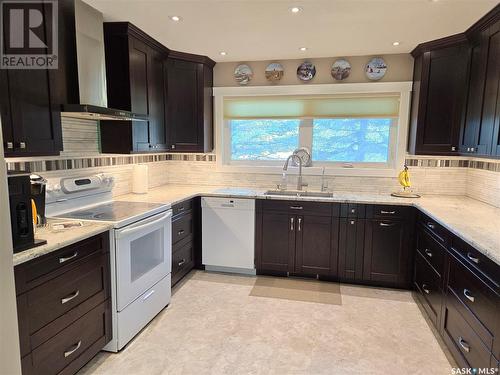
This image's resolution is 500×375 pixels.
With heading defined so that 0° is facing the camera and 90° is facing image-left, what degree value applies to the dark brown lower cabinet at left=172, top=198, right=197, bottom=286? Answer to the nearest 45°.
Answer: approximately 315°

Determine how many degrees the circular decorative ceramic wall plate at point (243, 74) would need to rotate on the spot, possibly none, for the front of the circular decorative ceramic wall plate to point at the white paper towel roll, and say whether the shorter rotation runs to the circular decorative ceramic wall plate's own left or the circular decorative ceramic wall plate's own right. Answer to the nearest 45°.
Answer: approximately 45° to the circular decorative ceramic wall plate's own right

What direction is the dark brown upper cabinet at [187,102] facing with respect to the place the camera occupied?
facing the viewer and to the right of the viewer

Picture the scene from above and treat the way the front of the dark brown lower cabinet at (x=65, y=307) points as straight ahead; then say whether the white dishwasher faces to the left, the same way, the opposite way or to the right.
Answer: to the right

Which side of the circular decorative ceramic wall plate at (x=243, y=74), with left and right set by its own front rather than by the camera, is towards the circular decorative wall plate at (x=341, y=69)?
left

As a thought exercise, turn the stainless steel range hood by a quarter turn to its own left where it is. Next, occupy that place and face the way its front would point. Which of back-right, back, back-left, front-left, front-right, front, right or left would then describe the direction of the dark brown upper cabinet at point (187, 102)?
front

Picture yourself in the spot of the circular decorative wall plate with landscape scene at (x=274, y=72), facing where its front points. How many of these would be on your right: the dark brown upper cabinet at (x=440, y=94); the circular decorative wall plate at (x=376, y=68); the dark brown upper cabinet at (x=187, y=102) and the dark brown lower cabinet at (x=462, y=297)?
1

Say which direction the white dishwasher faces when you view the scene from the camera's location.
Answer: facing the viewer

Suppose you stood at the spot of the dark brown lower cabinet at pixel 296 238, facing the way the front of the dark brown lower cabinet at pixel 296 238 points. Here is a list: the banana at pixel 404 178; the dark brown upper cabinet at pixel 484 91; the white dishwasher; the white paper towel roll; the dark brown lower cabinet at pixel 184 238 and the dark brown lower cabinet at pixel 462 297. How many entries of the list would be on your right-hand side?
3

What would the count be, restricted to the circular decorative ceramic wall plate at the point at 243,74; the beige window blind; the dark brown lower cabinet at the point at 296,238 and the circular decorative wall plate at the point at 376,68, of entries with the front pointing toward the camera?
4

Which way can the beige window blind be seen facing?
toward the camera

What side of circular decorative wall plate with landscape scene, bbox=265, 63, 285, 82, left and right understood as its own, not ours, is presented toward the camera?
front
